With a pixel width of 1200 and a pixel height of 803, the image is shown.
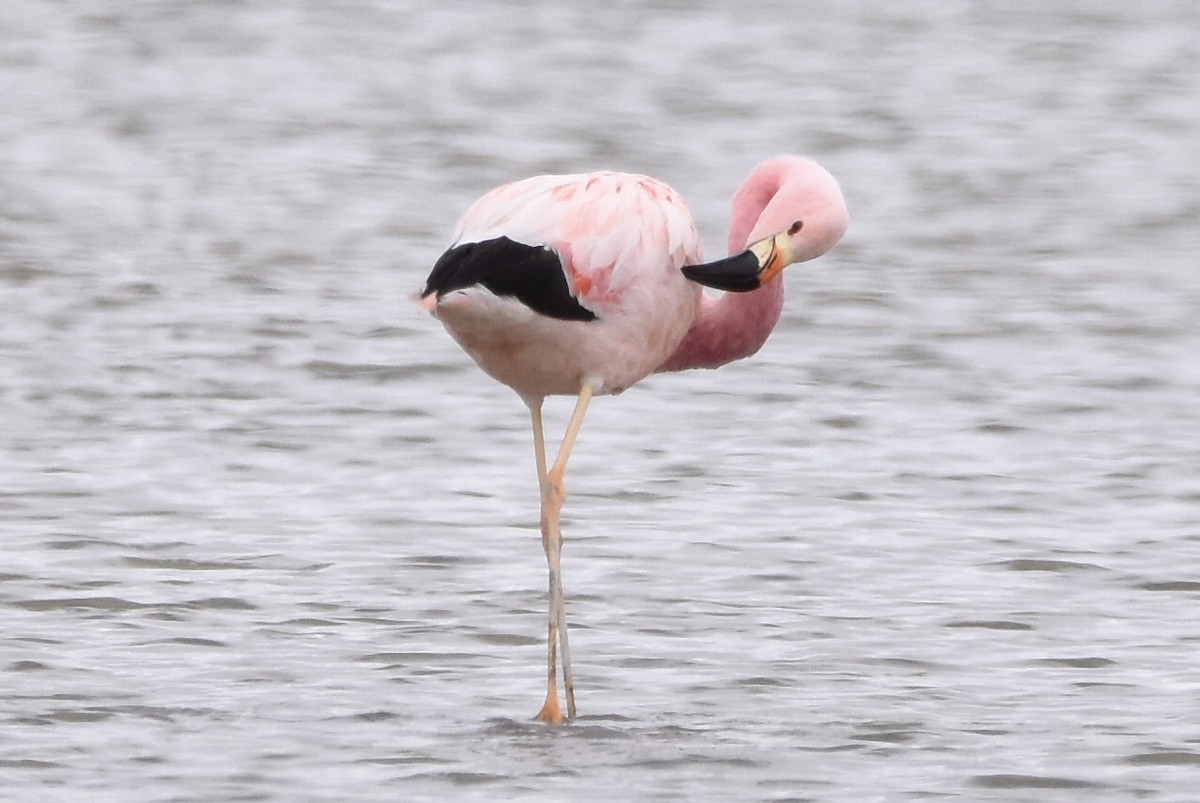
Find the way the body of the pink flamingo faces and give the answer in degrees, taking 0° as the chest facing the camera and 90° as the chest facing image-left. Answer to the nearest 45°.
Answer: approximately 270°
